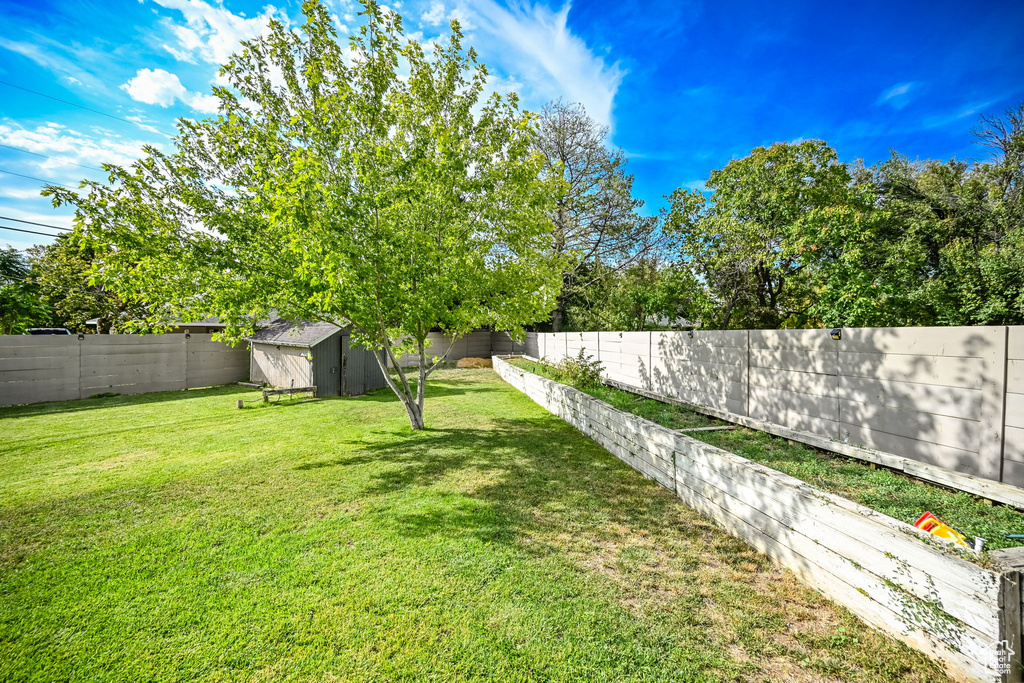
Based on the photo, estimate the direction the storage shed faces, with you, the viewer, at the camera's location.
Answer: facing the viewer and to the right of the viewer

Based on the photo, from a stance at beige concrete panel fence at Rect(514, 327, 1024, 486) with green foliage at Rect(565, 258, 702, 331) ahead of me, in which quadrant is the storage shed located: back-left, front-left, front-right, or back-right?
front-left

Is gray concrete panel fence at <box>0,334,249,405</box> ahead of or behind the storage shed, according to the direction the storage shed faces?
behind

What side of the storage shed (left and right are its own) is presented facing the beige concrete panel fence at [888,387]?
front

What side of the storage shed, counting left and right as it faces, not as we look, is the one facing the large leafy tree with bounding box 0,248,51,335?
back

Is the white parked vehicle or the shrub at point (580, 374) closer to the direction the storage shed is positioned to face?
the shrub

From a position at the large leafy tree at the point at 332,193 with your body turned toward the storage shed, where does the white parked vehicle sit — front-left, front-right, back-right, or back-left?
front-left

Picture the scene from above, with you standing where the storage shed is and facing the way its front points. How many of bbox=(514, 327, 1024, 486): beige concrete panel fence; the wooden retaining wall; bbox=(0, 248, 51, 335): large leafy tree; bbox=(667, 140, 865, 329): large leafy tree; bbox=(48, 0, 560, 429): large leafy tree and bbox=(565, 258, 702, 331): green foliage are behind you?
1

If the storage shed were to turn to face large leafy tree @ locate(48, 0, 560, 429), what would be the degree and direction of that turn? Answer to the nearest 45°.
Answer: approximately 45° to its right

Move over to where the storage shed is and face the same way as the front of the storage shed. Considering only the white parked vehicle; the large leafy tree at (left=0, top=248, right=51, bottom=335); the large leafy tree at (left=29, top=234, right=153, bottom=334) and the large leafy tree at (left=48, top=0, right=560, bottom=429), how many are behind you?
3

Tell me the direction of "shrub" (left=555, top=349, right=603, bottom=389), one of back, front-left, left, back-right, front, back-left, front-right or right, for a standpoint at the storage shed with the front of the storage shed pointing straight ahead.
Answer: front

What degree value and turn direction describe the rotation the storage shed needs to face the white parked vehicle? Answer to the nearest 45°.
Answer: approximately 180°

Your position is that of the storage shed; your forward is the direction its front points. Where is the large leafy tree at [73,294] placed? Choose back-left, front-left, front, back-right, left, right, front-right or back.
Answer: back
